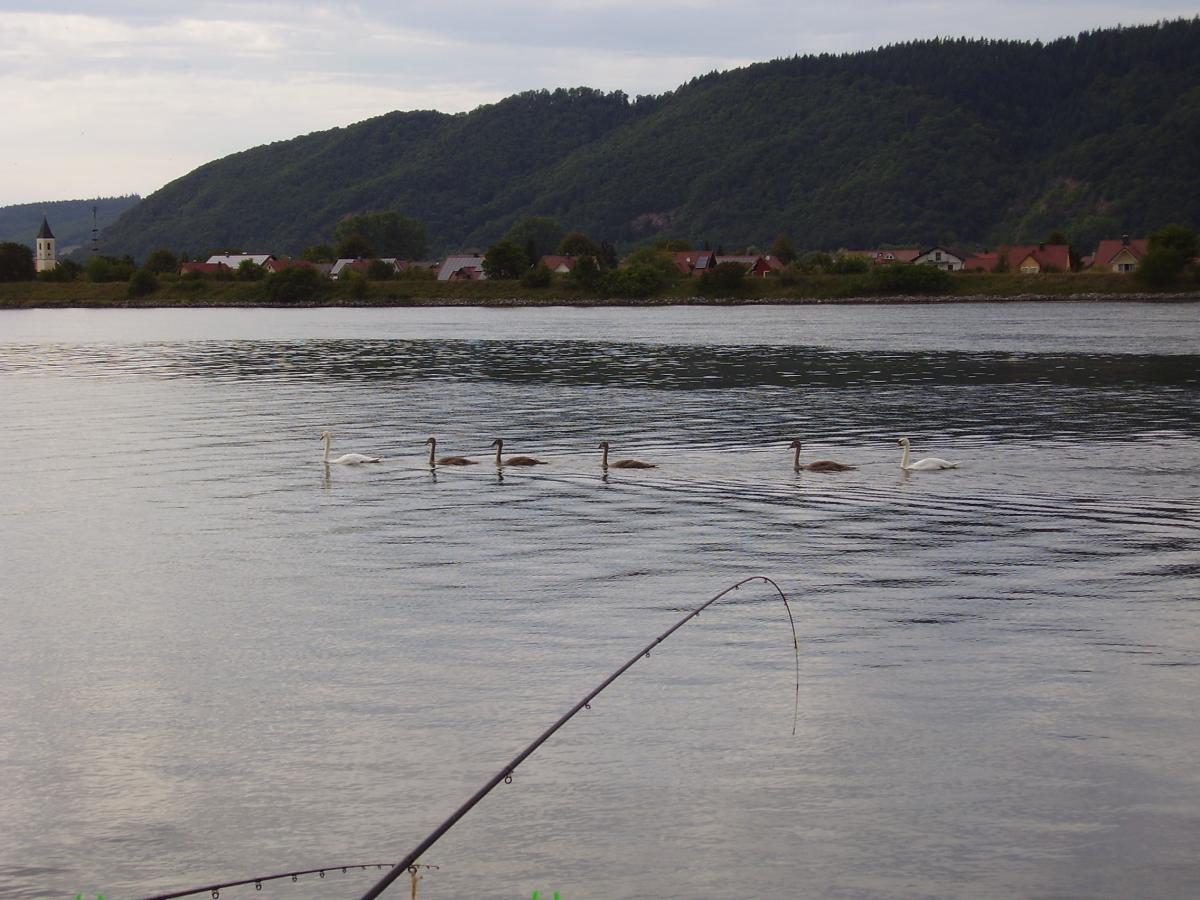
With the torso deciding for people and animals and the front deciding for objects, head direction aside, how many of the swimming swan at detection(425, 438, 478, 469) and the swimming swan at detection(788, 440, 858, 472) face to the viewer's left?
2

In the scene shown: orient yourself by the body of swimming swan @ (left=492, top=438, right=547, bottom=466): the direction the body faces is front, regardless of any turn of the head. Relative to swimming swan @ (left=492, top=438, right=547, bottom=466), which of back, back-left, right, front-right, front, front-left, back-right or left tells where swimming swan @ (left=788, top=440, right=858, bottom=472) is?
back

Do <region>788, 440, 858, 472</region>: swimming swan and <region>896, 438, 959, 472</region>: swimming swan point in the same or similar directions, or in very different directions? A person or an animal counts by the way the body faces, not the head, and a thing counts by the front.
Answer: same or similar directions

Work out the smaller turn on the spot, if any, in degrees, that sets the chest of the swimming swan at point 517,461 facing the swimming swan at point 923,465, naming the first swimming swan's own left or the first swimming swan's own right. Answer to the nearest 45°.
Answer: approximately 180°

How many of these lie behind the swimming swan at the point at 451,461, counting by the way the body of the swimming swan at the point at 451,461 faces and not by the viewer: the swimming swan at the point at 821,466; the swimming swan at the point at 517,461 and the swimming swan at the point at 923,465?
3

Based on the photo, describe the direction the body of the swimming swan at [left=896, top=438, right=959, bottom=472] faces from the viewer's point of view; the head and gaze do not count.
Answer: to the viewer's left

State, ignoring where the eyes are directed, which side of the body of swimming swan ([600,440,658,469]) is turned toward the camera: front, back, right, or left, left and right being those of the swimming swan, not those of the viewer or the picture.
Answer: left

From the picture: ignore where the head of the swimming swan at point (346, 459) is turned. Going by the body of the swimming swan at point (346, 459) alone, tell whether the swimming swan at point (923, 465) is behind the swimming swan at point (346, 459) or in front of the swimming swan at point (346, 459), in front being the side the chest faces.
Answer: behind

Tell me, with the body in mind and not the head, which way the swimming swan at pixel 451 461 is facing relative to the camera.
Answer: to the viewer's left

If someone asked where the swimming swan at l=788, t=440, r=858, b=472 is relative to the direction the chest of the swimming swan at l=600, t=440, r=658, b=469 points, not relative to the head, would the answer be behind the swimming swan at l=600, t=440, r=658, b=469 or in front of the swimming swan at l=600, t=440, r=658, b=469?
behind

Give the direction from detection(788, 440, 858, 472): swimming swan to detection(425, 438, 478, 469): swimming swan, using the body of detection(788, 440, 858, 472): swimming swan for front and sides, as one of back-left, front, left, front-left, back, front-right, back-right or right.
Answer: front

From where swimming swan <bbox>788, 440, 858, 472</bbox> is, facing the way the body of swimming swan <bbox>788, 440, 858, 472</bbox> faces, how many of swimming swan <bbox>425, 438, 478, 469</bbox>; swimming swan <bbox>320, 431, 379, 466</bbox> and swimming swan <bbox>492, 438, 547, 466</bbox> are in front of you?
3

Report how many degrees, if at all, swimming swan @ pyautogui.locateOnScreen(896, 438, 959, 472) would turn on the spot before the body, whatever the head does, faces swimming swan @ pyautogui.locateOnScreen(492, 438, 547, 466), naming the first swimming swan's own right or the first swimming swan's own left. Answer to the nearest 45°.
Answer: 0° — it already faces it

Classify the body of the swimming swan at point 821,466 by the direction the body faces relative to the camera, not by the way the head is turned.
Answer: to the viewer's left

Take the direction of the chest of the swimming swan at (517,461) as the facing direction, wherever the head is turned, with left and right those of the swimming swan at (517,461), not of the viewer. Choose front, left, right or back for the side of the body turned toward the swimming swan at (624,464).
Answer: back

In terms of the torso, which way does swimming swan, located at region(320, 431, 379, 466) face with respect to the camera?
to the viewer's left

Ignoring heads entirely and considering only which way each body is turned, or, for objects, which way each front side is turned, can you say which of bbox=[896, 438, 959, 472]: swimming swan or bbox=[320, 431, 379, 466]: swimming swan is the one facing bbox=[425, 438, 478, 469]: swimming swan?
bbox=[896, 438, 959, 472]: swimming swan

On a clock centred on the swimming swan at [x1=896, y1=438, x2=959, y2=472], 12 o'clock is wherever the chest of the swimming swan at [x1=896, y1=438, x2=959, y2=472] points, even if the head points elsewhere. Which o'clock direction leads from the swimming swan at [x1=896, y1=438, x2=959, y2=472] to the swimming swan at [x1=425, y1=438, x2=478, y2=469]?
the swimming swan at [x1=425, y1=438, x2=478, y2=469] is roughly at 12 o'clock from the swimming swan at [x1=896, y1=438, x2=959, y2=472].

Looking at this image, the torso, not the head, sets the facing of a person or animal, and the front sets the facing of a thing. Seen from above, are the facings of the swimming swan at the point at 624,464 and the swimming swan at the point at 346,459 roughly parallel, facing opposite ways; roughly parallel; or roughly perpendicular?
roughly parallel

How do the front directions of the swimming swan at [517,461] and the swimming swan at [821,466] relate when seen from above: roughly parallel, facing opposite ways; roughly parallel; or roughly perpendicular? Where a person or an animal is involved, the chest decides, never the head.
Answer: roughly parallel

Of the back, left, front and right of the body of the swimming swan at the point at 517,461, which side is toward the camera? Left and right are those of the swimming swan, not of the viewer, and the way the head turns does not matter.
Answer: left
